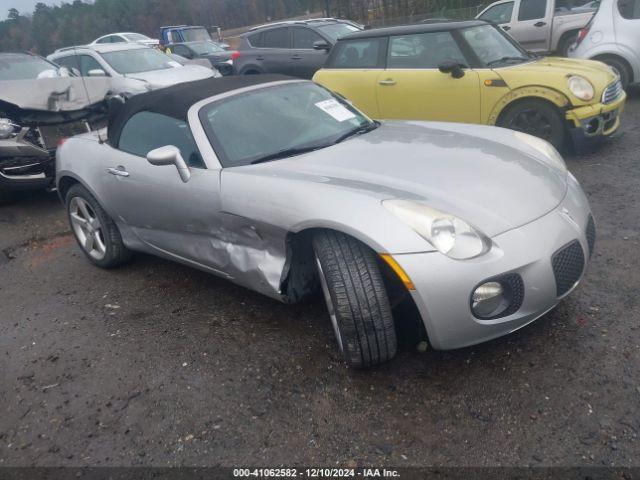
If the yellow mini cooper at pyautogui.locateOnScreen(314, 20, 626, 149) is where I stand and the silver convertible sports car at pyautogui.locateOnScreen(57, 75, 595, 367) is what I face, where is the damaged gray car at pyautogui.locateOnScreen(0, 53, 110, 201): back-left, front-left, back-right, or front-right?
front-right

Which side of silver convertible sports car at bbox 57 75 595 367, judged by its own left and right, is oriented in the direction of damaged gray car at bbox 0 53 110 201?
back

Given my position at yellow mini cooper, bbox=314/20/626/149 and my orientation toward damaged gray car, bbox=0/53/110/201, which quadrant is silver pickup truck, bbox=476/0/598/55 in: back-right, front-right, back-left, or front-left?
back-right

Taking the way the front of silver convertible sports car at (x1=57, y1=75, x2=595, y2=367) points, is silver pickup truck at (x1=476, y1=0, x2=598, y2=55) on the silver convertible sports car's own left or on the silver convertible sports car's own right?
on the silver convertible sports car's own left

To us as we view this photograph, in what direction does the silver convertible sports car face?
facing the viewer and to the right of the viewer

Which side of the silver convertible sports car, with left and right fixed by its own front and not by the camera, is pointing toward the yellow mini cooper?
left

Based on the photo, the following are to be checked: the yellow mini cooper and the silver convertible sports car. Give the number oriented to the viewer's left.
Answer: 0

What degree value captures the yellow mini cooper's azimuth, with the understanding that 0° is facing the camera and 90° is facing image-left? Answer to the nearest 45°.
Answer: approximately 315°

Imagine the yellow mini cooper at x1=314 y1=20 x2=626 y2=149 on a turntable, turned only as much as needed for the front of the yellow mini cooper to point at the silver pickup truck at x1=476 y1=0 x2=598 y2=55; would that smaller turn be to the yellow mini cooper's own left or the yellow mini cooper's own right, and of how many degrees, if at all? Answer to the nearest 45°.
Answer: approximately 135° to the yellow mini cooper's own left
